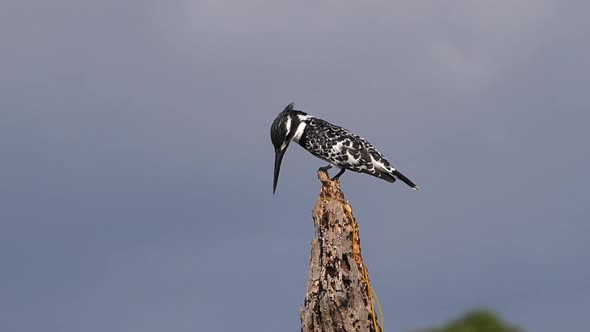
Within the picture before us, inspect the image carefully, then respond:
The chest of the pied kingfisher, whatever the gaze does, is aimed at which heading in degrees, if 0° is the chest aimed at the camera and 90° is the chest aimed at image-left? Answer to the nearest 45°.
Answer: approximately 90°
